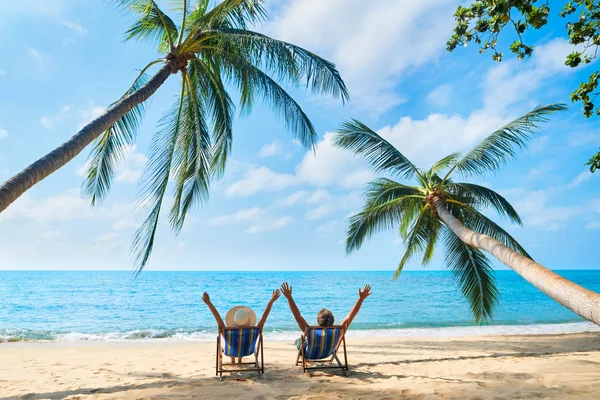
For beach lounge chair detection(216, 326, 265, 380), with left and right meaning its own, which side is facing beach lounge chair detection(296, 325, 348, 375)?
right

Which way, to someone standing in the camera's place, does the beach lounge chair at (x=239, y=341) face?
facing away from the viewer

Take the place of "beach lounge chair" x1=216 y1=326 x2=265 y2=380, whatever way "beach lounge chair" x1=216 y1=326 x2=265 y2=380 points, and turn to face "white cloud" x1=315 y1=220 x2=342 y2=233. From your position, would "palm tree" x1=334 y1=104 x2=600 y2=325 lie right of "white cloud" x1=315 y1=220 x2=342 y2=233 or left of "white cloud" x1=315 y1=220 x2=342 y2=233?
right

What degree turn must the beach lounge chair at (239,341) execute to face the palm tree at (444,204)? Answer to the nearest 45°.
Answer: approximately 45° to its right

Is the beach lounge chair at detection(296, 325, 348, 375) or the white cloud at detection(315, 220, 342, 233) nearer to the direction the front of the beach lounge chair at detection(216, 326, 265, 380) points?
the white cloud

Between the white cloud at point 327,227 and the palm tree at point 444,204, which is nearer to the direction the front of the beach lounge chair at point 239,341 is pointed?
the white cloud

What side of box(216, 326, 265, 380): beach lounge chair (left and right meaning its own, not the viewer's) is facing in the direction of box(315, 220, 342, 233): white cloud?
front

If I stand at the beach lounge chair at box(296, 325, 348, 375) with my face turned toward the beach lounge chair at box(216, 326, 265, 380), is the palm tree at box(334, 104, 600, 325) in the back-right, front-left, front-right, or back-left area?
back-right
